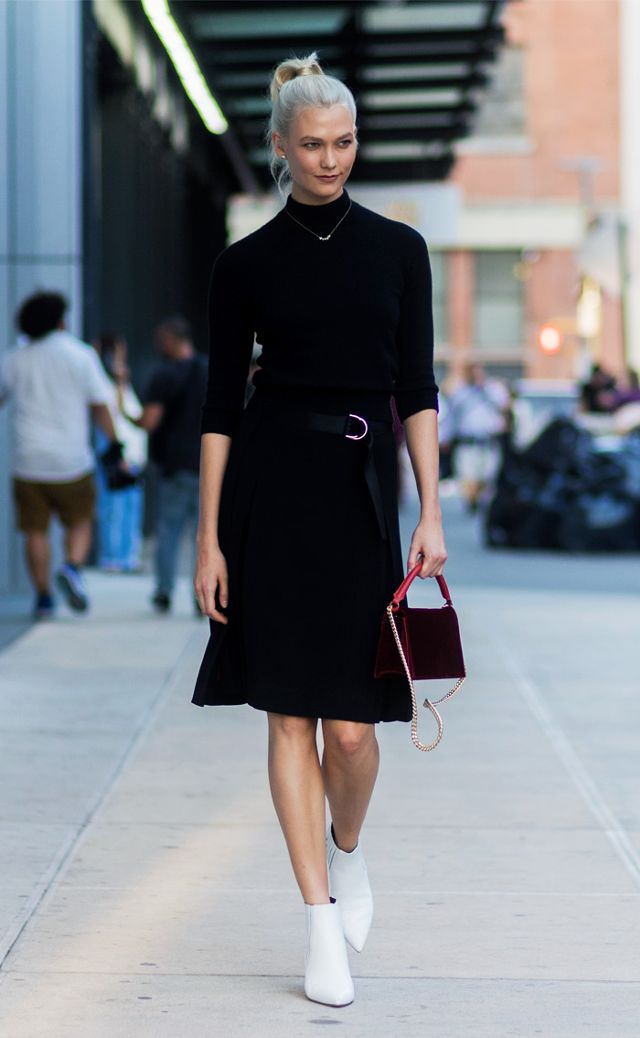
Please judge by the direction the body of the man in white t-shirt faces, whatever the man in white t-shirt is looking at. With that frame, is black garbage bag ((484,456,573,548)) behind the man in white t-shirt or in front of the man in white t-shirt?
in front

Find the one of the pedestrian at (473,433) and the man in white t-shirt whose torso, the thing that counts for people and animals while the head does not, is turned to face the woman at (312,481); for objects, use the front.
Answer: the pedestrian

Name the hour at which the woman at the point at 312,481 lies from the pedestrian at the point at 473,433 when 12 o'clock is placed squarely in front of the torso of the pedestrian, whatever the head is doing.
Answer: The woman is roughly at 12 o'clock from the pedestrian.

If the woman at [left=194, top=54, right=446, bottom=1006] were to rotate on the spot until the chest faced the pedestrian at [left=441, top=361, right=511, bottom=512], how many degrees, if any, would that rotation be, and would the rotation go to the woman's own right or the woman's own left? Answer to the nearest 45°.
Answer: approximately 180°

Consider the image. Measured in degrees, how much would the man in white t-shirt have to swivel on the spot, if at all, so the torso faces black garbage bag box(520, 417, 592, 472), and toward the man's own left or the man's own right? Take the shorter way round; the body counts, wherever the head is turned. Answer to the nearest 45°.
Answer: approximately 45° to the man's own right

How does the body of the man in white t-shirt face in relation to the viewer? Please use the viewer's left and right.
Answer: facing away from the viewer

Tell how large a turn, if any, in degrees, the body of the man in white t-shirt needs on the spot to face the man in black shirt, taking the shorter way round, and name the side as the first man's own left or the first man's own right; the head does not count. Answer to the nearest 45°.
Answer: approximately 45° to the first man's own right

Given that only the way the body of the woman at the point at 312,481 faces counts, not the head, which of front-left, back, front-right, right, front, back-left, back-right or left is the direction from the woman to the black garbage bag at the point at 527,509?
back

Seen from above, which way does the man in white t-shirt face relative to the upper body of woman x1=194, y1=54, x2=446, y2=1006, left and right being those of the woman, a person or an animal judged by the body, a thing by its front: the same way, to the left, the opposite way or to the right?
the opposite way

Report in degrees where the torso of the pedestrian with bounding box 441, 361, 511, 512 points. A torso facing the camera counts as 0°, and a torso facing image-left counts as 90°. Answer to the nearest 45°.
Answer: approximately 0°

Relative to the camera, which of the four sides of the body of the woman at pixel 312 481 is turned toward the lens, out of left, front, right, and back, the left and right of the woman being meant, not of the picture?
front

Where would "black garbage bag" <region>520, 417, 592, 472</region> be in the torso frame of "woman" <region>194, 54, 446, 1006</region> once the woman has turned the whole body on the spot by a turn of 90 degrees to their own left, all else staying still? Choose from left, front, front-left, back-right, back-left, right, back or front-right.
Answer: left

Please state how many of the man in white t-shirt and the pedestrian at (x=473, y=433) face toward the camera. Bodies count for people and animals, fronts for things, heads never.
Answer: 1
